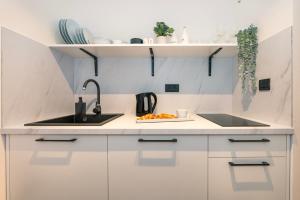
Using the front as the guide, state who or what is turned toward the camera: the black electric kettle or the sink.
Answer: the sink

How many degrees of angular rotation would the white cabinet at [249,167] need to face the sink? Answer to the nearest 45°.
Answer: approximately 90° to its right

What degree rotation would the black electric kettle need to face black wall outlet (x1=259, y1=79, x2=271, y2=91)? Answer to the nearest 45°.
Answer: approximately 135° to its left

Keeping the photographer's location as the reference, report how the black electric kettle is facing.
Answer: facing to the left of the viewer

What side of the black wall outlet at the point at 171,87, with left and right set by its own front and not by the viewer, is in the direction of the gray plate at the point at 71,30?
right

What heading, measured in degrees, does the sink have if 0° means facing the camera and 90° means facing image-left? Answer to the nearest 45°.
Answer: approximately 0°

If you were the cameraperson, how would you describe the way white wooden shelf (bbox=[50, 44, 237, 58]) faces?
facing the viewer

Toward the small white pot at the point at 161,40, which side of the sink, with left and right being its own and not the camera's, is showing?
left

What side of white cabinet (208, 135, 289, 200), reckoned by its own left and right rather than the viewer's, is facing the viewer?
front

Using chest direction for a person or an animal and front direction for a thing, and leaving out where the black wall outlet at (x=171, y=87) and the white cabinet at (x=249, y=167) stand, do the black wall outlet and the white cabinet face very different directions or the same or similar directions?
same or similar directions
